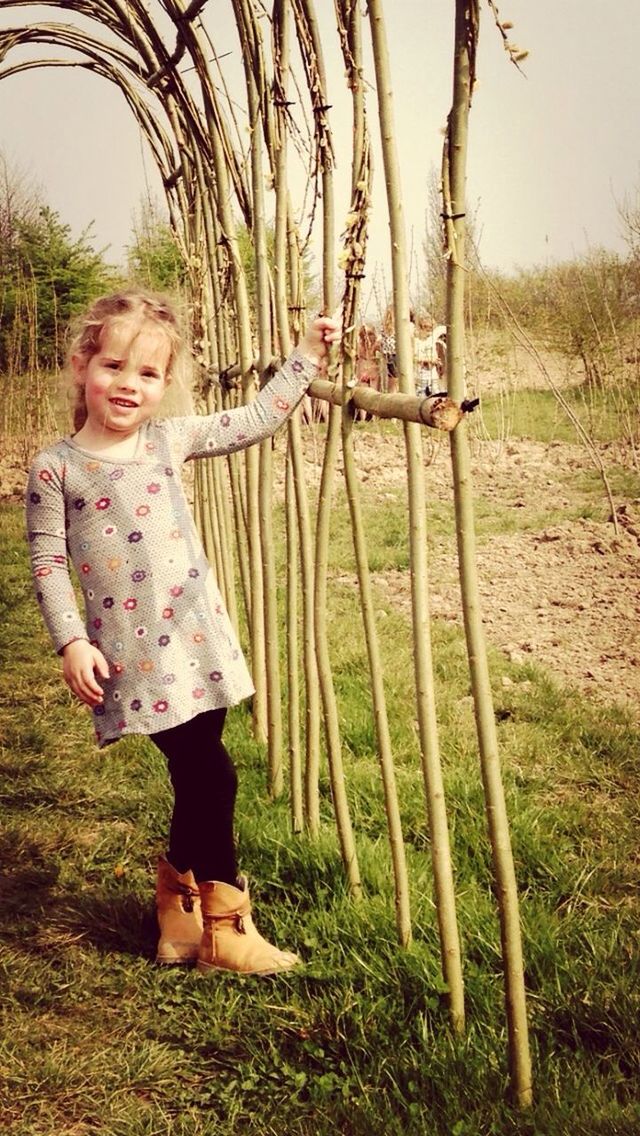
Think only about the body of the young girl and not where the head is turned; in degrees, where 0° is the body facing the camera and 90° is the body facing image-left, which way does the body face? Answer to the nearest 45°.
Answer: approximately 315°

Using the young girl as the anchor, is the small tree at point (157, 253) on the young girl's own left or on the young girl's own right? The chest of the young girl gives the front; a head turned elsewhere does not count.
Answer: on the young girl's own left
